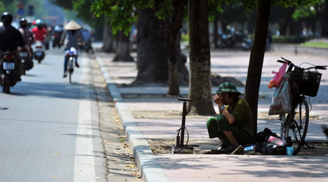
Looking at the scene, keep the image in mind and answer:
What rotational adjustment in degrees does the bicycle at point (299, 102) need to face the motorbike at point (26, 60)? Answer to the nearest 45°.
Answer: approximately 180°

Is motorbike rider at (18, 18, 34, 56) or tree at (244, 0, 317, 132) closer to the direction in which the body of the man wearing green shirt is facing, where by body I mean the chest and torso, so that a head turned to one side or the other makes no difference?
the motorbike rider

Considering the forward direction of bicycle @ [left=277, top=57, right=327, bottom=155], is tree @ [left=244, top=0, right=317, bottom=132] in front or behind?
behind

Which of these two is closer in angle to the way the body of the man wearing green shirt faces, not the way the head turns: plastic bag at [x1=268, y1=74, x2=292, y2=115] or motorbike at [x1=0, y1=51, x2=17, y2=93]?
the motorbike

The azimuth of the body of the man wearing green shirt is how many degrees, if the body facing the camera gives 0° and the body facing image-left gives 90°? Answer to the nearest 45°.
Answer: approximately 90°

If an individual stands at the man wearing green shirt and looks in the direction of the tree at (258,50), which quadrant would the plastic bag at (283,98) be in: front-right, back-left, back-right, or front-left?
front-right

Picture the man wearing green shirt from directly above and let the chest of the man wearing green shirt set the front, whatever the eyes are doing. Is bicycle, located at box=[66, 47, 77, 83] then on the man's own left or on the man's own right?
on the man's own right

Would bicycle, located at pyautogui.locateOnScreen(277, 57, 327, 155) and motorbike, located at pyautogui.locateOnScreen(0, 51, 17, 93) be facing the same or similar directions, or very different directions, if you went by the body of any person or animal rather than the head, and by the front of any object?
very different directions
